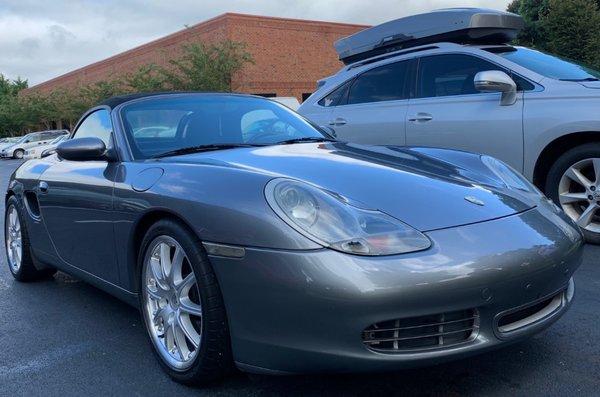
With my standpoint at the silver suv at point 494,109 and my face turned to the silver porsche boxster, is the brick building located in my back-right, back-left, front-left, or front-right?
back-right

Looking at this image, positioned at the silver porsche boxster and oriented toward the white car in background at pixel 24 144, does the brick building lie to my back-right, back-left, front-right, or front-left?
front-right

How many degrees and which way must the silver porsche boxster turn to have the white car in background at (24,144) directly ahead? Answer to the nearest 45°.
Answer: approximately 180°

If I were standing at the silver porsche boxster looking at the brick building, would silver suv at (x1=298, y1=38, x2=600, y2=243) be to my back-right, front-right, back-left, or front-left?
front-right

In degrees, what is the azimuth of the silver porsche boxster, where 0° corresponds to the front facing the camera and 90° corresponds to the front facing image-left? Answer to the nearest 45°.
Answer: approximately 315°

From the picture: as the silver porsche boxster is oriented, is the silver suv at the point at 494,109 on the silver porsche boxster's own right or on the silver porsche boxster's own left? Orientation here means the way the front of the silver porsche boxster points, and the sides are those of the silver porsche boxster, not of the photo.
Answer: on the silver porsche boxster's own left

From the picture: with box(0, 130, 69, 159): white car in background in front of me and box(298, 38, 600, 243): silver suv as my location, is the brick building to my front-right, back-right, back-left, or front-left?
front-right

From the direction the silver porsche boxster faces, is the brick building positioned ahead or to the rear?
to the rear

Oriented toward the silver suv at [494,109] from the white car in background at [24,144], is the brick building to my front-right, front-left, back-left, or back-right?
front-left
